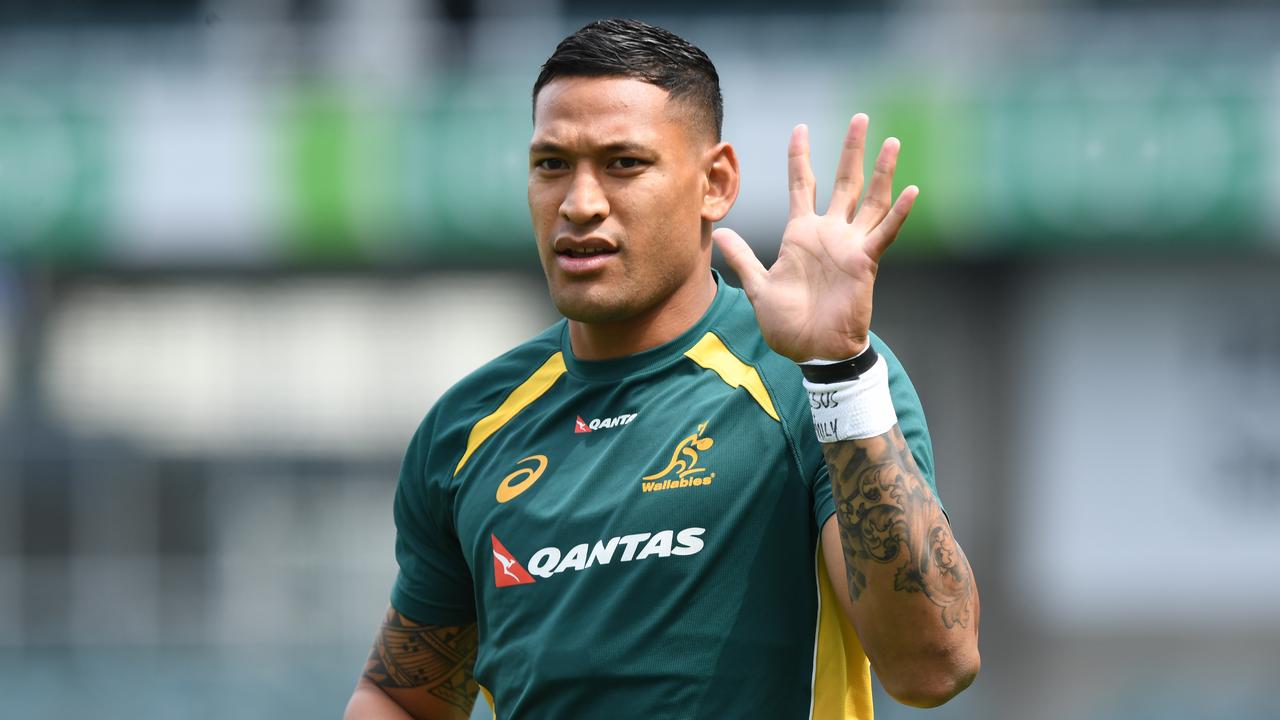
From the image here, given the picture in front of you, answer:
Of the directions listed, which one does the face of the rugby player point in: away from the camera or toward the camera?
toward the camera

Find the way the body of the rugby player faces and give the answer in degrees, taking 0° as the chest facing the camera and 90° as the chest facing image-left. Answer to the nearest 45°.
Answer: approximately 45°
